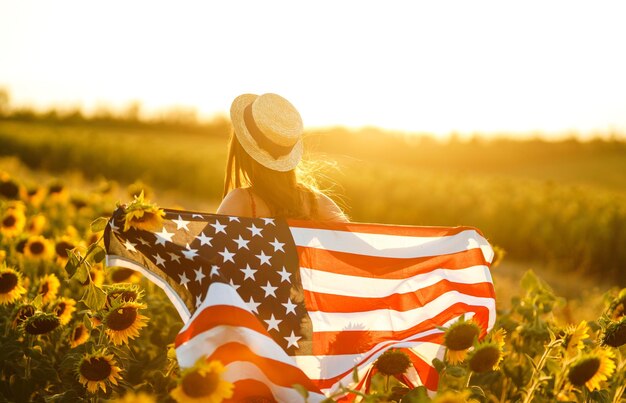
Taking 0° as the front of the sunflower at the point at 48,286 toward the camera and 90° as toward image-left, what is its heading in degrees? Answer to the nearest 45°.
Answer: approximately 45°

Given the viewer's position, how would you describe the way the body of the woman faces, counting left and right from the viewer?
facing away from the viewer

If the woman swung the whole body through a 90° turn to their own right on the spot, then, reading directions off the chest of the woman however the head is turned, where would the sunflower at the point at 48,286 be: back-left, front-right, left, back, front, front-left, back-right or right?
back

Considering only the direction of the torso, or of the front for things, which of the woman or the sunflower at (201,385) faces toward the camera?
the sunflower

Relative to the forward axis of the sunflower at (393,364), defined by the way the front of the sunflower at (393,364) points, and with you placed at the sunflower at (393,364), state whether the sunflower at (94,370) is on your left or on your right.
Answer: on your right

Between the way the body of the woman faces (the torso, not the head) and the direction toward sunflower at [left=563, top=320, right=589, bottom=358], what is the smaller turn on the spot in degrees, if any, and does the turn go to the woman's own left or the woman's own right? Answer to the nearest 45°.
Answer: approximately 135° to the woman's own right

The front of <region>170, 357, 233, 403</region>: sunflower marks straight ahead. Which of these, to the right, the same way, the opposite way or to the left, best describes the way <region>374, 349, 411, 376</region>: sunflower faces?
the same way

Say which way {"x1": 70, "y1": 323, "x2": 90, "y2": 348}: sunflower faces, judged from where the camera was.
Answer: facing the viewer and to the left of the viewer

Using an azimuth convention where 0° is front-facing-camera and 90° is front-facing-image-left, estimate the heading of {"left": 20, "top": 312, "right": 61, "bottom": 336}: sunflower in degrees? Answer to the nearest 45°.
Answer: approximately 0°

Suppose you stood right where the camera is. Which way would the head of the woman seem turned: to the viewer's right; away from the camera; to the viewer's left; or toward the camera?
away from the camera

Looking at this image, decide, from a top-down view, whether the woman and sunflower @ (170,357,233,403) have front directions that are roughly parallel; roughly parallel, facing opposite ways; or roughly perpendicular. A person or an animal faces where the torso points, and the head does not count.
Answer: roughly parallel, facing opposite ways

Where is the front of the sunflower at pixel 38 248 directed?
toward the camera

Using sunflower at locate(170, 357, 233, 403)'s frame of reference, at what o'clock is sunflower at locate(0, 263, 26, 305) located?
sunflower at locate(0, 263, 26, 305) is roughly at 5 o'clock from sunflower at locate(170, 357, 233, 403).

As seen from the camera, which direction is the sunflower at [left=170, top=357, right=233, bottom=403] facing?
toward the camera

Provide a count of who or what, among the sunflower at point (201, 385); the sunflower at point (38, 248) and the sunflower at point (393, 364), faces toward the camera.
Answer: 3
